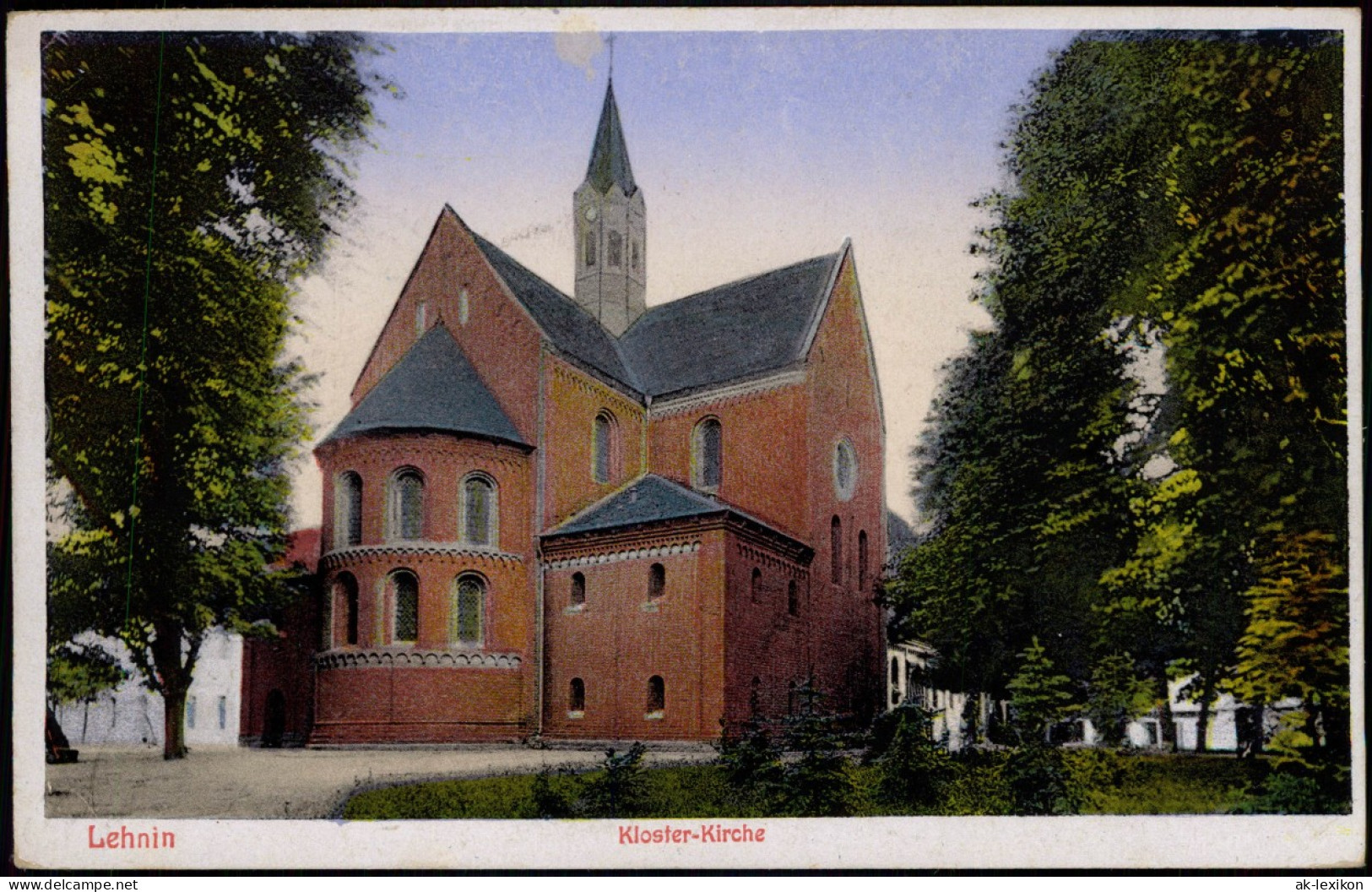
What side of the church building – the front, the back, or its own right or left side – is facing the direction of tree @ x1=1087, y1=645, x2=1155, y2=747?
right

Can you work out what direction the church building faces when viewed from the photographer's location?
facing away from the viewer and to the right of the viewer

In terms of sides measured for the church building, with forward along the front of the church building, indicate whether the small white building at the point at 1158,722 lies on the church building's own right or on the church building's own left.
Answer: on the church building's own right
